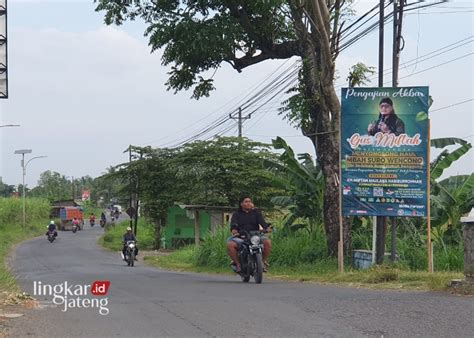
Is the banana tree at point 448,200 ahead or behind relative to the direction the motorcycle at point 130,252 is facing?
ahead

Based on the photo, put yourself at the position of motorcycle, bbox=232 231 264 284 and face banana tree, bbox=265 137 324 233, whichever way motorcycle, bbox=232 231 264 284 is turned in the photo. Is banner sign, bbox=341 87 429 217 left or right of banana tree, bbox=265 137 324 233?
right

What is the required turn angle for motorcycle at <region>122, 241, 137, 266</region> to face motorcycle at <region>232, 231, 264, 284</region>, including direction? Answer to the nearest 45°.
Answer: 0° — it already faces it

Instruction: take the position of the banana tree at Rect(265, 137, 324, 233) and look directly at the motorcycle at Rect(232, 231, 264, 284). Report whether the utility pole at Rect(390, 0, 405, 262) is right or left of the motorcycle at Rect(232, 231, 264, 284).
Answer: left

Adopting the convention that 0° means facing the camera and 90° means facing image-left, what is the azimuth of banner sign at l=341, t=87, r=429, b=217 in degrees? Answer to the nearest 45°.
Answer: approximately 0°

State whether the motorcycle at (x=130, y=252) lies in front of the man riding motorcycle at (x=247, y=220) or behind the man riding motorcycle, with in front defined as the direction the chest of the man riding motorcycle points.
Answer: behind

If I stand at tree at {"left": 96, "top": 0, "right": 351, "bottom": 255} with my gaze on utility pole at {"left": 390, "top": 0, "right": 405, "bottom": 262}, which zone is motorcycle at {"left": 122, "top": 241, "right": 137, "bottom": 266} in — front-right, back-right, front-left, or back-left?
back-left
